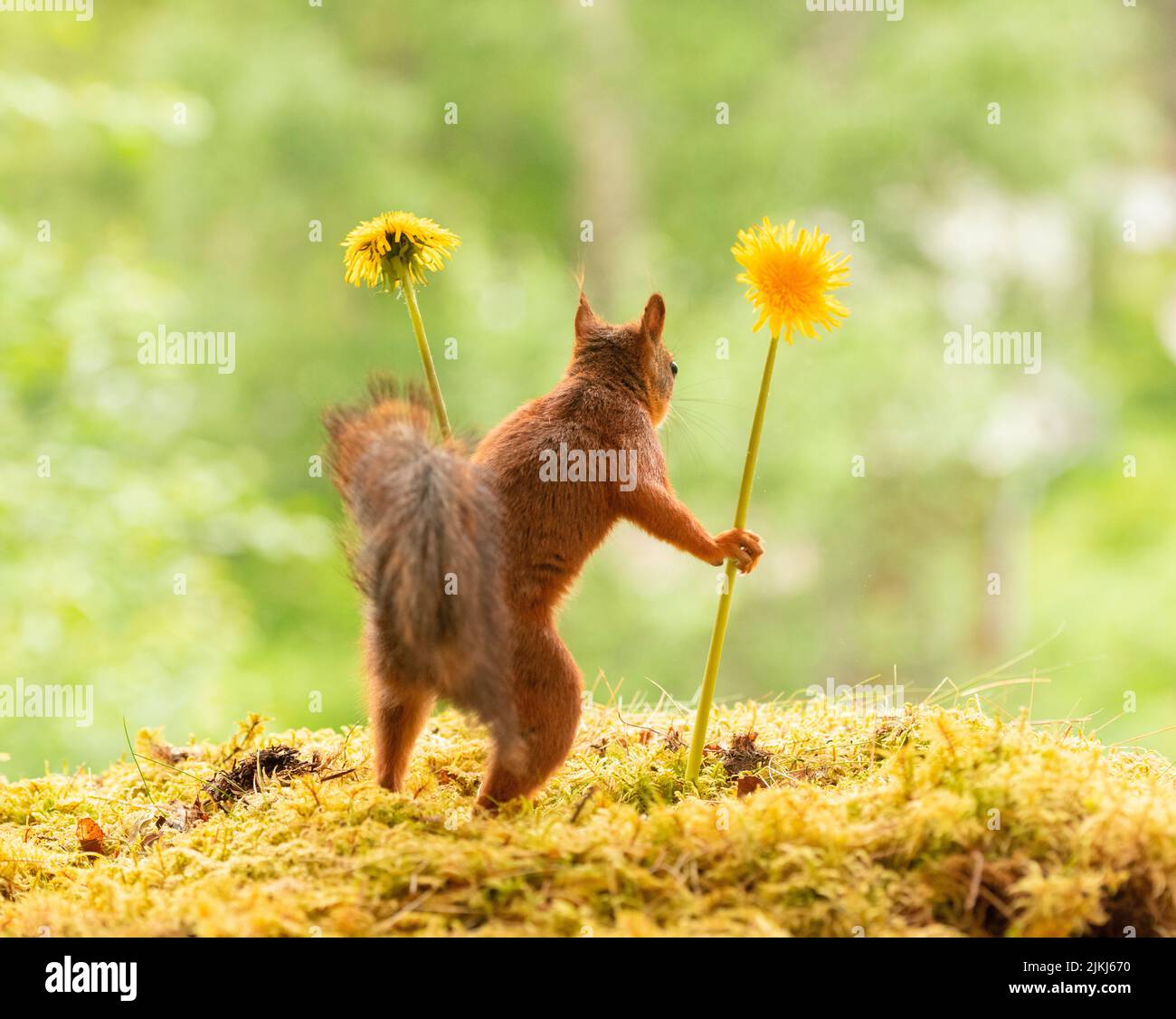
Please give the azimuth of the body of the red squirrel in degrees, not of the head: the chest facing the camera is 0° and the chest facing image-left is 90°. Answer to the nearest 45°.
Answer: approximately 225°
